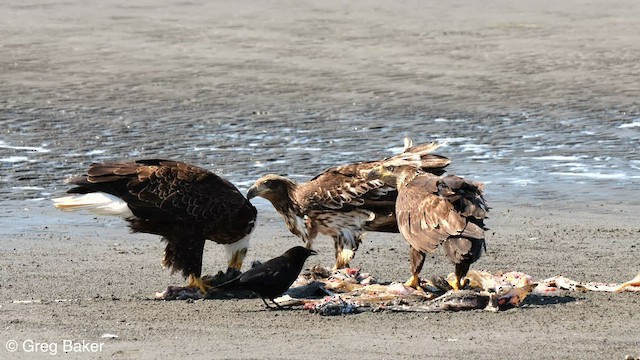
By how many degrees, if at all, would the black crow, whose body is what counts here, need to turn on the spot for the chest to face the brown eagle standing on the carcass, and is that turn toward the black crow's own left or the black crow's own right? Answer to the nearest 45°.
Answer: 0° — it already faces it

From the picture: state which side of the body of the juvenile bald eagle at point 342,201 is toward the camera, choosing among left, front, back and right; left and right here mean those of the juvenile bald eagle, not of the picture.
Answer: left

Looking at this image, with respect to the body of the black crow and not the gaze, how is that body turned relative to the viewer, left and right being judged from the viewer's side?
facing to the right of the viewer

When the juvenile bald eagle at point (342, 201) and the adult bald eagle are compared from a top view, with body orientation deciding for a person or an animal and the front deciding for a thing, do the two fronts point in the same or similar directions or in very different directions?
very different directions

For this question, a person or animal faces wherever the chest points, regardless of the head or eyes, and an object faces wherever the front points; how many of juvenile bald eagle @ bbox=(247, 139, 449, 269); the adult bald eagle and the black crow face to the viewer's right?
2

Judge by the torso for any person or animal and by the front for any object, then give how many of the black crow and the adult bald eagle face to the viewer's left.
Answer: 0

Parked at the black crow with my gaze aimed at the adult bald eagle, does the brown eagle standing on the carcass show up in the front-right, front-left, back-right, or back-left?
back-right

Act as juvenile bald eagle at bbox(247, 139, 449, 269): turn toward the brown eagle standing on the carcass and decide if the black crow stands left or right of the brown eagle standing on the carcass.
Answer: right

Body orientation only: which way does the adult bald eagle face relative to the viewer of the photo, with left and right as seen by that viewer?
facing to the right of the viewer

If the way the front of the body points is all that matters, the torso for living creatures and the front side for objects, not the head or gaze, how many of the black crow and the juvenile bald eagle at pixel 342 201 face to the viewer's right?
1

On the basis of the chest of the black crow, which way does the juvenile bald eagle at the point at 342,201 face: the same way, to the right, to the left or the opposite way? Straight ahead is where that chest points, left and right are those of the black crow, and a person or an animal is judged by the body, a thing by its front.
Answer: the opposite way
